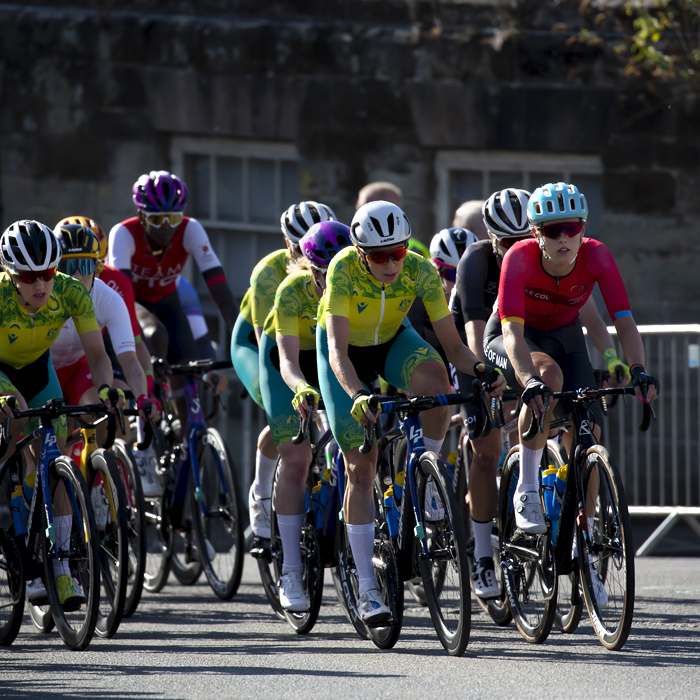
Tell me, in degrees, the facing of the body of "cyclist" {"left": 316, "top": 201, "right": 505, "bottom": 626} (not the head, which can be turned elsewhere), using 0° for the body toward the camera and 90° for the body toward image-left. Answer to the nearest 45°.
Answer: approximately 315°

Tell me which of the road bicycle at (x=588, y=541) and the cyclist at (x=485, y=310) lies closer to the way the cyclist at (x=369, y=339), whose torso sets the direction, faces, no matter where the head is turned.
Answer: the road bicycle

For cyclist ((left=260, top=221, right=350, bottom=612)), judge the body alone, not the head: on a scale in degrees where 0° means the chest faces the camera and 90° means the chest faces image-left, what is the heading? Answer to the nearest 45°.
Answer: approximately 315°

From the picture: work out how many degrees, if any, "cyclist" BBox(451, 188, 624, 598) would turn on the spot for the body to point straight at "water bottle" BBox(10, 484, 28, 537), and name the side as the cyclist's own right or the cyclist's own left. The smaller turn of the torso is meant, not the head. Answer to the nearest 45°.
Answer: approximately 135° to the cyclist's own right

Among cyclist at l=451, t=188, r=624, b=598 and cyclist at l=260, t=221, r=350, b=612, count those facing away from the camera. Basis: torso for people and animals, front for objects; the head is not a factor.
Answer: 0

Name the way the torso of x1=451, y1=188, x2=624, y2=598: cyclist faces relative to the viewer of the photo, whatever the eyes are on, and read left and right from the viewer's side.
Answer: facing the viewer and to the right of the viewer

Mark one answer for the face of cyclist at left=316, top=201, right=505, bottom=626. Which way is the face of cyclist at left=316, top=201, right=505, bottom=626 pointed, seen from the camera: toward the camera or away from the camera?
toward the camera

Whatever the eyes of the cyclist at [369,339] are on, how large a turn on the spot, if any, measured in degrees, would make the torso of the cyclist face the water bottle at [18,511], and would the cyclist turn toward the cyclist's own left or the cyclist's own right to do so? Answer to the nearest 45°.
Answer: approximately 135° to the cyclist's own right
